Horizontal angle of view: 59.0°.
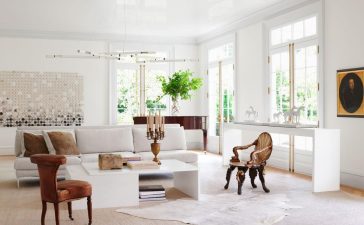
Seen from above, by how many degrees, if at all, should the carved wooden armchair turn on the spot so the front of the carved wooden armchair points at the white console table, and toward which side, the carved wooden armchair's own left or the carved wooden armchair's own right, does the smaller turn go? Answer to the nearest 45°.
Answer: approximately 135° to the carved wooden armchair's own right

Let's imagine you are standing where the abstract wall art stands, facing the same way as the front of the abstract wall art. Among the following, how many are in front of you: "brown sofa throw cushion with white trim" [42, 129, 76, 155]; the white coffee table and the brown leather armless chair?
3

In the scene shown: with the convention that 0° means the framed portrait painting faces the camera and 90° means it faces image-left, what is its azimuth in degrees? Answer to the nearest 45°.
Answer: approximately 45°

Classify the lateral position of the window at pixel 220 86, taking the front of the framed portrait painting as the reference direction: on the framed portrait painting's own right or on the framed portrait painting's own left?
on the framed portrait painting's own right

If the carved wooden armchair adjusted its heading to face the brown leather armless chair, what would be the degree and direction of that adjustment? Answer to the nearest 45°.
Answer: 0° — it already faces it

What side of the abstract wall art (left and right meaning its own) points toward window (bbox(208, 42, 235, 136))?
left
